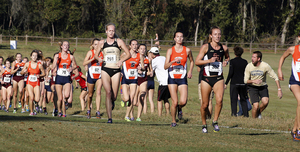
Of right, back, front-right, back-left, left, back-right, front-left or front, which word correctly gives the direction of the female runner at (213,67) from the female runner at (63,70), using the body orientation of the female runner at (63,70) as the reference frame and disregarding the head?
front-left

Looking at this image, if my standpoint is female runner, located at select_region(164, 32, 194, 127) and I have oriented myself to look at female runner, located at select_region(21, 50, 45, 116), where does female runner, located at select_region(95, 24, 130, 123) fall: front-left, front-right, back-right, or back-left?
front-left

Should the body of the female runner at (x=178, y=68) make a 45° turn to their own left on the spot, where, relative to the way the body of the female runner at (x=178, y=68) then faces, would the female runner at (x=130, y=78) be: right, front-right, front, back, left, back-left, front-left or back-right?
back

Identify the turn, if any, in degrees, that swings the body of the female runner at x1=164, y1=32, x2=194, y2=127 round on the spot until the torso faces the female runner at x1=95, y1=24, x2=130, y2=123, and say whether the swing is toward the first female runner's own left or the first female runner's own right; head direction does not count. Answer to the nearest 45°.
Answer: approximately 90° to the first female runner's own right

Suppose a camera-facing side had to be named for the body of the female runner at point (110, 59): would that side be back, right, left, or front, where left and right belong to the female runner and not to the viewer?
front

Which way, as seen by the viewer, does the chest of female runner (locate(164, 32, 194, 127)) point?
toward the camera

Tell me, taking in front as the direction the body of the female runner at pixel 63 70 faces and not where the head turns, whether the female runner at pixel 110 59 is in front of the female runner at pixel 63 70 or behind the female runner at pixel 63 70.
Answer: in front

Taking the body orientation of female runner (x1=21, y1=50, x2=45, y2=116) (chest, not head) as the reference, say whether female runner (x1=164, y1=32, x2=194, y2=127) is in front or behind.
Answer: in front

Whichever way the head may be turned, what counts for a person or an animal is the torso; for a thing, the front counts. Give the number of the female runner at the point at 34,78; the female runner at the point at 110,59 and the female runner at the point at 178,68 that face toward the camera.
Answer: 3

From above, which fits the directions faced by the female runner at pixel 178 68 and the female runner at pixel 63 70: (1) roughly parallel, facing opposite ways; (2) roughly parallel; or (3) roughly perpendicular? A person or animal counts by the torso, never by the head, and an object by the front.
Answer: roughly parallel

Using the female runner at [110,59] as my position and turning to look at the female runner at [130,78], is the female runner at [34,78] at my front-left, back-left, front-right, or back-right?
front-left

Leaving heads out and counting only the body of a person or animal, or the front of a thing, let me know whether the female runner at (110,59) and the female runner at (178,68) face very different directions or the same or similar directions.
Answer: same or similar directions

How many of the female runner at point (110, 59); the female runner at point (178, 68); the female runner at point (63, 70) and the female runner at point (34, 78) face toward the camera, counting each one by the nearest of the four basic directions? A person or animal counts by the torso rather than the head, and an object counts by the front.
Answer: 4

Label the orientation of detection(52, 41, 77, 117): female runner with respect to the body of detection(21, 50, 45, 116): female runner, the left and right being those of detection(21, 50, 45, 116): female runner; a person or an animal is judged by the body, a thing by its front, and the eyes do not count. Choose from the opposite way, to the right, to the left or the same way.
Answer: the same way
